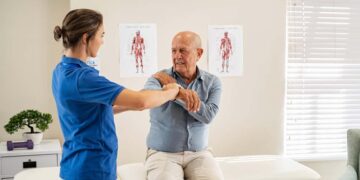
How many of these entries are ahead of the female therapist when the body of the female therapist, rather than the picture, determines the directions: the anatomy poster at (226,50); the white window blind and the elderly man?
3

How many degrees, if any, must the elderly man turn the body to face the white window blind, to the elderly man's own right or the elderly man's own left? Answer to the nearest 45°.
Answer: approximately 135° to the elderly man's own left

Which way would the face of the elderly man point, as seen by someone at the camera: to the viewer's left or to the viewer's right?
to the viewer's left

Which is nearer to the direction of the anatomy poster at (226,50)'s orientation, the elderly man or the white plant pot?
the elderly man

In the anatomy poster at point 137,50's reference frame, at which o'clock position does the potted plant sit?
The potted plant is roughly at 3 o'clock from the anatomy poster.

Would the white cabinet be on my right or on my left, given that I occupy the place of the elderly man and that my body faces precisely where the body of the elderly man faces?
on my right

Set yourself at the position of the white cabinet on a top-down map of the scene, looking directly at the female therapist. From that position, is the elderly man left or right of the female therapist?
left

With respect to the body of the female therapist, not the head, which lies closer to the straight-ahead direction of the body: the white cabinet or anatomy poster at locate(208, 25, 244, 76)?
the anatomy poster

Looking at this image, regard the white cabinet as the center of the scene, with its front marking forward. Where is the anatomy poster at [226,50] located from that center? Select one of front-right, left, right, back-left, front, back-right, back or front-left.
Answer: left

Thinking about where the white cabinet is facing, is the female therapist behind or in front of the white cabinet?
in front

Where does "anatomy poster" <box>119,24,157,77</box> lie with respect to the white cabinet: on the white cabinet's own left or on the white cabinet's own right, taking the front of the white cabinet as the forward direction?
on the white cabinet's own left

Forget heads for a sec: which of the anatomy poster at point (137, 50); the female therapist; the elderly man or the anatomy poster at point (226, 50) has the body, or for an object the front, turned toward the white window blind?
the female therapist

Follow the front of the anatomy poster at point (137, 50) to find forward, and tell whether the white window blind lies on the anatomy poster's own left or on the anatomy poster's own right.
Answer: on the anatomy poster's own left
